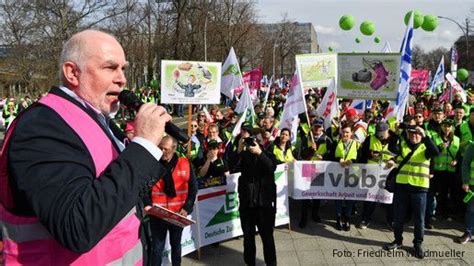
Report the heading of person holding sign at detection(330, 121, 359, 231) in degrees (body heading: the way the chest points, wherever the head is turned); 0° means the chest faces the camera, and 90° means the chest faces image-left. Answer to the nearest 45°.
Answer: approximately 0°

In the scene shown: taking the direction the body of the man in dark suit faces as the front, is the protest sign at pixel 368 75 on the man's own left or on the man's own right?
on the man's own left

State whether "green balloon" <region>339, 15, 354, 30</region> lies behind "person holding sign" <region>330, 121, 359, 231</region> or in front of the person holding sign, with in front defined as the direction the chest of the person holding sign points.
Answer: behind

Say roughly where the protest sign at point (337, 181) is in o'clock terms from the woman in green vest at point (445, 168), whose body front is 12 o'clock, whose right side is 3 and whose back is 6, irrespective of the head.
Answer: The protest sign is roughly at 2 o'clock from the woman in green vest.

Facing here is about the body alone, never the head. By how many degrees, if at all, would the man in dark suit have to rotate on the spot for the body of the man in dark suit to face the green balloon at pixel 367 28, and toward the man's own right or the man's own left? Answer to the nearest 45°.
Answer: approximately 45° to the man's own left

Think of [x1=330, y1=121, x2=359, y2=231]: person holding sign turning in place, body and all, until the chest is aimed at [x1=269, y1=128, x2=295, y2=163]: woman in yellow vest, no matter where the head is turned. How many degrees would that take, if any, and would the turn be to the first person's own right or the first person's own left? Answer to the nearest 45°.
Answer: approximately 90° to the first person's own right

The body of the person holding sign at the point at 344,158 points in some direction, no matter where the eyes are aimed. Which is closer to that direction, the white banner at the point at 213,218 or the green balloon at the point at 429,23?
the white banner

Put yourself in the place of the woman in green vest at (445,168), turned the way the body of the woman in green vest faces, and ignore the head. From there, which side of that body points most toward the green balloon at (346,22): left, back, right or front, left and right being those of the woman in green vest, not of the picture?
back

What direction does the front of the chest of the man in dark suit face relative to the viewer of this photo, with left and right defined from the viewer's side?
facing to the right of the viewer
